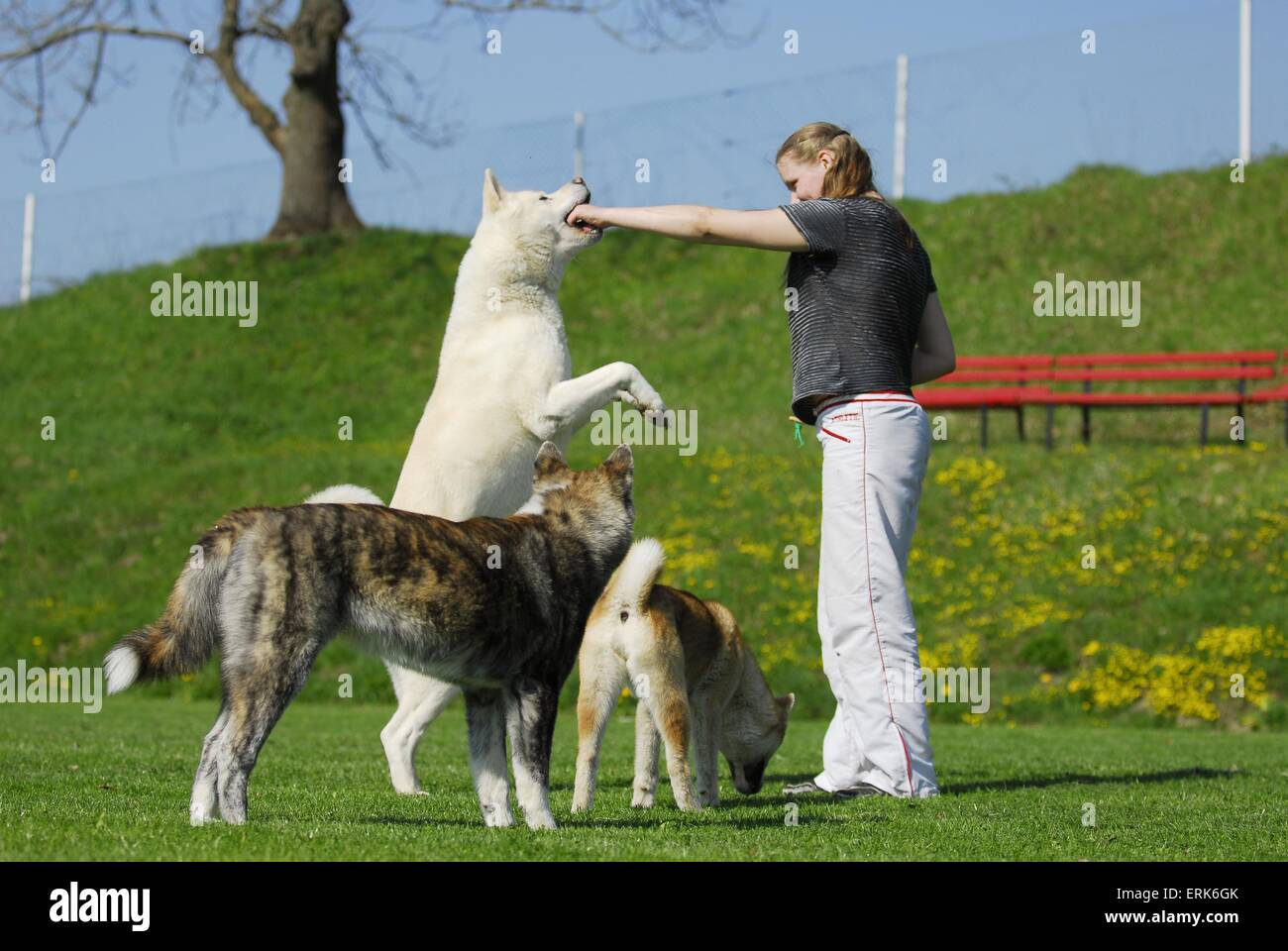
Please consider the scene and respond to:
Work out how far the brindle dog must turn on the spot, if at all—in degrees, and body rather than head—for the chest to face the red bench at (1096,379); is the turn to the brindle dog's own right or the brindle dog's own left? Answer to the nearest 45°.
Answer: approximately 45° to the brindle dog's own left

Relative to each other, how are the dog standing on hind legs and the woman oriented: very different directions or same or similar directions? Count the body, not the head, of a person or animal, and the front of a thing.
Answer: very different directions

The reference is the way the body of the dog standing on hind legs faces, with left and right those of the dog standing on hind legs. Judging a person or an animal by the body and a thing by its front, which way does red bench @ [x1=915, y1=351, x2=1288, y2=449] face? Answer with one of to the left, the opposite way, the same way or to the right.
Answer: to the right

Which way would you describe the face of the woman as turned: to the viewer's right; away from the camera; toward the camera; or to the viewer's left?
to the viewer's left

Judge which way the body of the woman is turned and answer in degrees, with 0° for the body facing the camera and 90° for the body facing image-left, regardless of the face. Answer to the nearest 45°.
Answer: approximately 90°

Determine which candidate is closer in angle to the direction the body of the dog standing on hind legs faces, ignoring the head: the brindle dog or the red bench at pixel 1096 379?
the red bench

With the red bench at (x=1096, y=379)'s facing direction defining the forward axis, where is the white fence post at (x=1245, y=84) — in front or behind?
behind

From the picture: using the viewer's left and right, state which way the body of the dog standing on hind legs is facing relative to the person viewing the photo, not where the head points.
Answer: facing to the right of the viewer

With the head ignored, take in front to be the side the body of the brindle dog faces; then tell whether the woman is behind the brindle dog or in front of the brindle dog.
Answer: in front

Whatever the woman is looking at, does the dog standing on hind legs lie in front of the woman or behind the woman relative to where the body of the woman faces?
in front

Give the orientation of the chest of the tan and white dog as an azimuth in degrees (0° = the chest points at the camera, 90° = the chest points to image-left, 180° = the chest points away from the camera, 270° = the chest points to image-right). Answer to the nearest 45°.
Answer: approximately 225°

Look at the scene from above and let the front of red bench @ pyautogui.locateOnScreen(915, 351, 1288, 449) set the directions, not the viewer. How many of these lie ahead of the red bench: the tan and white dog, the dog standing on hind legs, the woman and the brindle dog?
4
